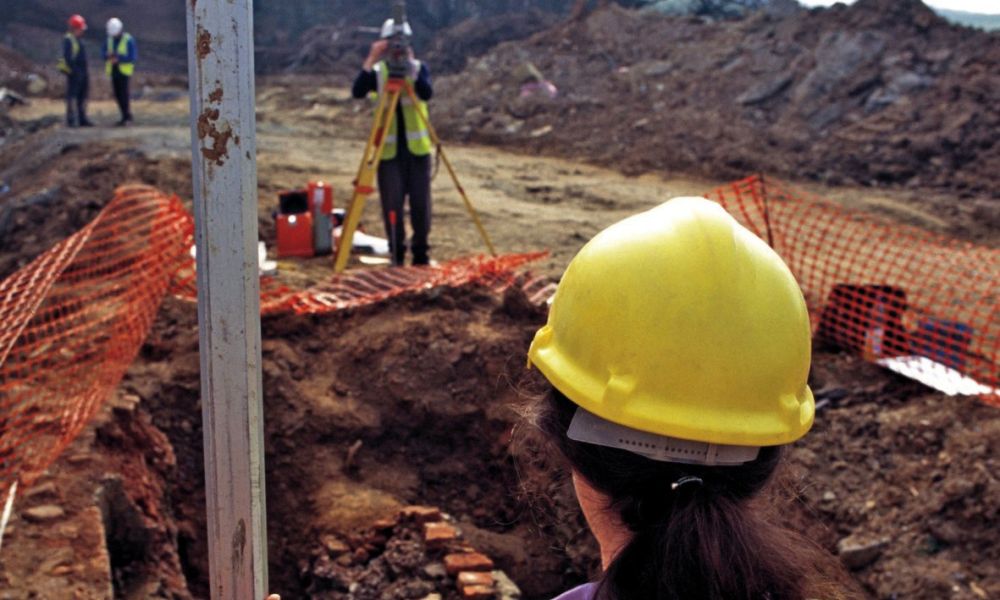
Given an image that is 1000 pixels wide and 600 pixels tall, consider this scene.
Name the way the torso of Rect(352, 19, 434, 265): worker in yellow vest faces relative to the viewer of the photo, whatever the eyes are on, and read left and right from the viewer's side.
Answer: facing the viewer

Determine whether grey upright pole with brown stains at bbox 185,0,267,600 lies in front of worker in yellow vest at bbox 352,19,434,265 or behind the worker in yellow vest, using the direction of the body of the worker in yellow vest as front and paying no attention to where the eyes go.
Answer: in front

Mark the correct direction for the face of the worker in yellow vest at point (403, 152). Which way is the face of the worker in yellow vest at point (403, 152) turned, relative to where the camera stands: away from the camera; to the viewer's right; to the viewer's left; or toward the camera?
toward the camera

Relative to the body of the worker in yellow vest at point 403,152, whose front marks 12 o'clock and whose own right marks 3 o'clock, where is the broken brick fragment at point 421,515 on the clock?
The broken brick fragment is roughly at 12 o'clock from the worker in yellow vest.

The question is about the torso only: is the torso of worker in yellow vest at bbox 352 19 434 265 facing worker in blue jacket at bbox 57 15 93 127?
no

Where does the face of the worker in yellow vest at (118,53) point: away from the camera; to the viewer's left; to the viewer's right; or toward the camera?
toward the camera

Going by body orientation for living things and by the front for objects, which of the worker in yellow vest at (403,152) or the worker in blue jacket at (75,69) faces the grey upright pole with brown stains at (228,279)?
the worker in yellow vest

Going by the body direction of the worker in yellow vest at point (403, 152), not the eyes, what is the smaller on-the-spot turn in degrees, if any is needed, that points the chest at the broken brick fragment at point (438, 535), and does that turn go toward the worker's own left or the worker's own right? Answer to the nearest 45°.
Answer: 0° — they already face it
